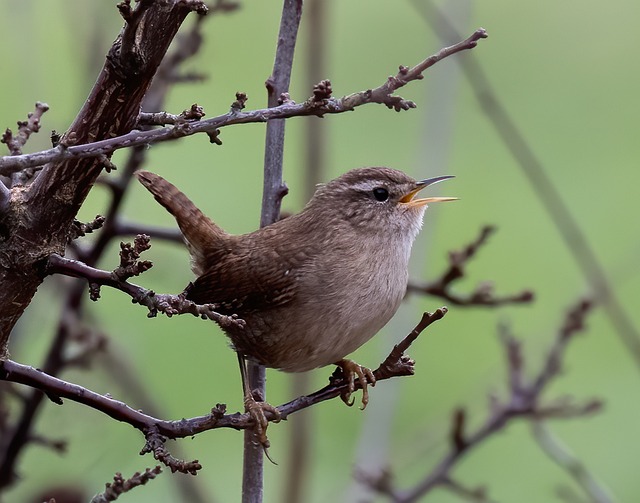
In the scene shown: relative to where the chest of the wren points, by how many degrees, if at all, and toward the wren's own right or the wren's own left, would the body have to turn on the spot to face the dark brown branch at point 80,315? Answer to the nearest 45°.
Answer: approximately 180°

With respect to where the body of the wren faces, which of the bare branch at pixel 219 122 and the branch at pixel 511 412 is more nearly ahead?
the branch

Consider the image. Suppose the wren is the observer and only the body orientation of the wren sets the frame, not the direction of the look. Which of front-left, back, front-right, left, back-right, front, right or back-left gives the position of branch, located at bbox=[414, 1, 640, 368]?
front

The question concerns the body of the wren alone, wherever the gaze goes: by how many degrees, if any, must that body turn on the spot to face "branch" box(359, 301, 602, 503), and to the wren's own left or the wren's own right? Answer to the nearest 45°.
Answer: approximately 45° to the wren's own left

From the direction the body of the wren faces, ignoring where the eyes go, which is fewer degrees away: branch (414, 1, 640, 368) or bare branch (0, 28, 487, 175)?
the branch

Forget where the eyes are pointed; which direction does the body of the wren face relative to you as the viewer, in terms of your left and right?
facing to the right of the viewer
